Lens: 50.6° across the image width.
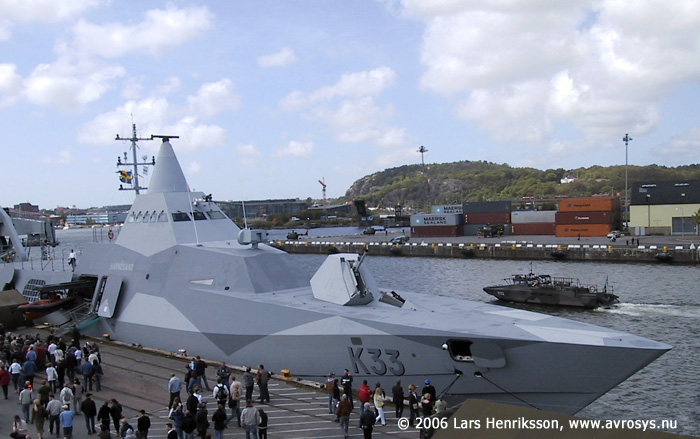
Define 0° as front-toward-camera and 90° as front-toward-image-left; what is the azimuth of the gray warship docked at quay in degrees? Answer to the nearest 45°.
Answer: approximately 315°

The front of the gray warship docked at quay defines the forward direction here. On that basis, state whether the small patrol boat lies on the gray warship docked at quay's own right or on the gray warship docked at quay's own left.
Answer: on the gray warship docked at quay's own left

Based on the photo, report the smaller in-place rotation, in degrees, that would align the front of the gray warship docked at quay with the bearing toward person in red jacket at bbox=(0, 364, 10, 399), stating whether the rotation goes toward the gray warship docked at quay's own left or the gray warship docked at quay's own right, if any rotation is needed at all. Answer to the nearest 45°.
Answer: approximately 135° to the gray warship docked at quay's own right
